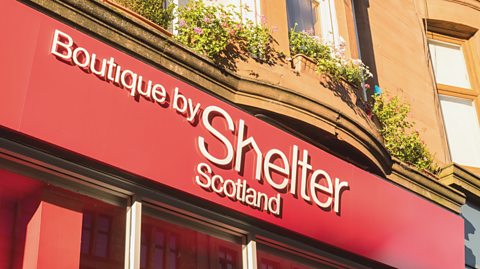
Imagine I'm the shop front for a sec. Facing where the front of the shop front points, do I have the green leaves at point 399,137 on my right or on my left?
on my left
